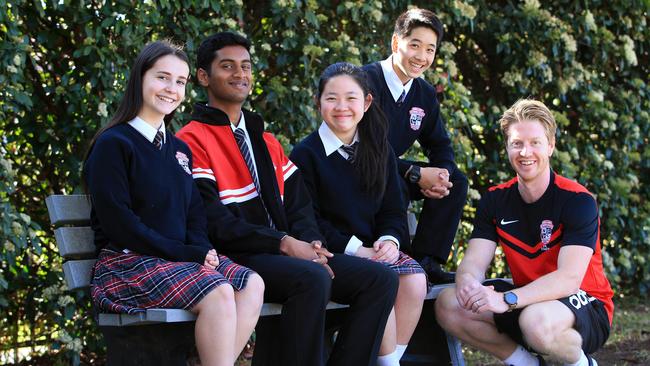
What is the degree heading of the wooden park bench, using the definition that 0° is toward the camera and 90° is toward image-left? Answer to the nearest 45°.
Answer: approximately 315°

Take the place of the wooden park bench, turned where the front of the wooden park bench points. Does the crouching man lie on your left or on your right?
on your left

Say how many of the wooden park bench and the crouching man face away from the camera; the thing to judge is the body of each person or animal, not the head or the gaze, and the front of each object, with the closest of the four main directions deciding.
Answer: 0

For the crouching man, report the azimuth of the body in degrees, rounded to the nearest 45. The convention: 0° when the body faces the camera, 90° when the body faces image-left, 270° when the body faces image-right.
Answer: approximately 45°
